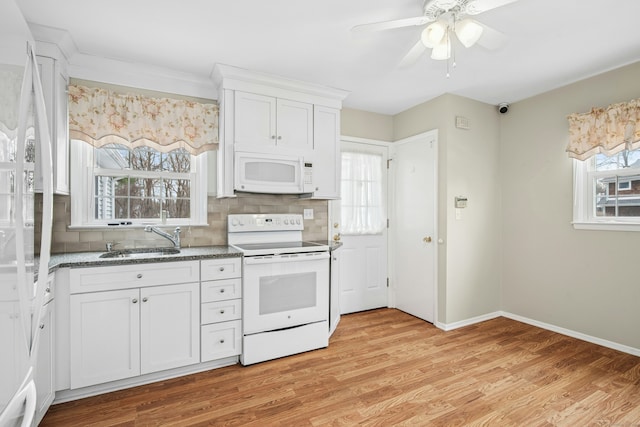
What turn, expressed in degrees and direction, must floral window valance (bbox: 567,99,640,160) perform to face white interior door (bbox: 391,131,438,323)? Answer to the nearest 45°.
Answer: approximately 45° to its right

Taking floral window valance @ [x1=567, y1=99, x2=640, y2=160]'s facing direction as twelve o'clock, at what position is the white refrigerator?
The white refrigerator is roughly at 11 o'clock from the floral window valance.

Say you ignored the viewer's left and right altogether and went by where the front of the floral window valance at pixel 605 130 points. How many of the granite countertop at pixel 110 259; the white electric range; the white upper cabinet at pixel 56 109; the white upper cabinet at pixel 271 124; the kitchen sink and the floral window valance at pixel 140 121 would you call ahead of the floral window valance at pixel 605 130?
6

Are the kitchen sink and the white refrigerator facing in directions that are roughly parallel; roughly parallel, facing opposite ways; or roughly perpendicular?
roughly perpendicular

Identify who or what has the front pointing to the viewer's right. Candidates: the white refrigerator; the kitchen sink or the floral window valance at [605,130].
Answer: the white refrigerator

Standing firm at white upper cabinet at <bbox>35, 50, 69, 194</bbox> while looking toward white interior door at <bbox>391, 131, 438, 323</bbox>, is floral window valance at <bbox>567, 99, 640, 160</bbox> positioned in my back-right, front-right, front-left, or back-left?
front-right

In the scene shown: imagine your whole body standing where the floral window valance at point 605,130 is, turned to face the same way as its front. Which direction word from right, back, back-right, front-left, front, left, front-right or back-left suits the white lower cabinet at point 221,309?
front

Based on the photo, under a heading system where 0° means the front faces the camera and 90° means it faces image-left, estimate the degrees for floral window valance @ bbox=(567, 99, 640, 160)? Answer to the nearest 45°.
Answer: approximately 45°

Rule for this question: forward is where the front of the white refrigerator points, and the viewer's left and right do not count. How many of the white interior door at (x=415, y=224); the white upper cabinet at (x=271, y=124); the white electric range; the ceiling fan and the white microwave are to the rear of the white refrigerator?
0

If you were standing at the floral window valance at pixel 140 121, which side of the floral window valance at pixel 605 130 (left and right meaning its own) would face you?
front

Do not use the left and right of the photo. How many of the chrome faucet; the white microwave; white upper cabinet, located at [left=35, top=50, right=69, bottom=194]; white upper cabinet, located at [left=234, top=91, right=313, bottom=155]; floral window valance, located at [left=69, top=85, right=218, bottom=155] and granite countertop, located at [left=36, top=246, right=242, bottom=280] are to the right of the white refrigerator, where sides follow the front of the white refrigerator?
0

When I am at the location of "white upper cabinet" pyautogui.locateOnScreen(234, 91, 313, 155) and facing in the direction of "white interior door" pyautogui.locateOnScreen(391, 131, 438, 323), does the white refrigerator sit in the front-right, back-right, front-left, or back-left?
back-right

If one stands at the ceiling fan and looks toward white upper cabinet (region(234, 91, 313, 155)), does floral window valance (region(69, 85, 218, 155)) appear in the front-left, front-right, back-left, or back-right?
front-left

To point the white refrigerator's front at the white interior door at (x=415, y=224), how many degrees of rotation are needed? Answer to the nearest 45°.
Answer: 0° — it already faces it

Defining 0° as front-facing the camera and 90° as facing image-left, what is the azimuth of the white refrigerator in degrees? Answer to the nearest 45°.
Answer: approximately 270°

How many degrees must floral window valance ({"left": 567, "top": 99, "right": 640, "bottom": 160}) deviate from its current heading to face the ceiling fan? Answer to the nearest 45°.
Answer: approximately 45° to its left

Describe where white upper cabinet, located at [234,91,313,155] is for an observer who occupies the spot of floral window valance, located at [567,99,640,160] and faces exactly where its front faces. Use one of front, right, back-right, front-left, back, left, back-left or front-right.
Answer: front

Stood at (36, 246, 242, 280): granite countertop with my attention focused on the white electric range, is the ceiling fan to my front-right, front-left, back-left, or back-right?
front-right

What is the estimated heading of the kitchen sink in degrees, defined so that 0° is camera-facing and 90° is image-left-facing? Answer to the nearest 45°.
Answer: approximately 0°
